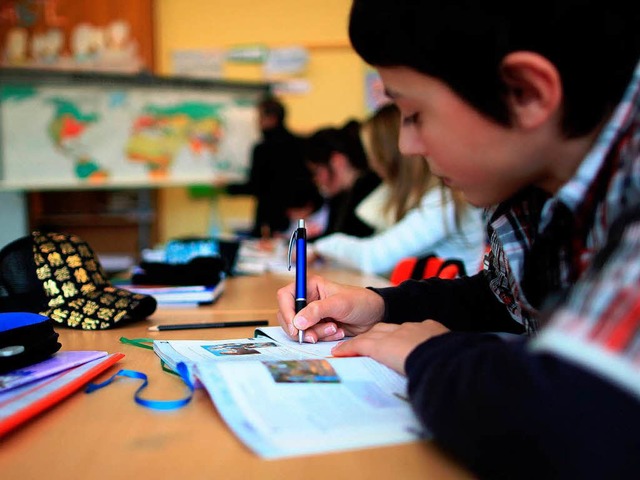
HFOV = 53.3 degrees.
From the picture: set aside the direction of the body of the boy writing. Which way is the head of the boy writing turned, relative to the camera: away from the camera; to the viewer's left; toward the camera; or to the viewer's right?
to the viewer's left

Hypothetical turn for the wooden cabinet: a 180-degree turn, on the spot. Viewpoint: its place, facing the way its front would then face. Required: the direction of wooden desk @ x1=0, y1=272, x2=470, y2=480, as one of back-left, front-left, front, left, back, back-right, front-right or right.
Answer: back

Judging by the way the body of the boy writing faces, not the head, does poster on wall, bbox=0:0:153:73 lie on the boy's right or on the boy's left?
on the boy's right

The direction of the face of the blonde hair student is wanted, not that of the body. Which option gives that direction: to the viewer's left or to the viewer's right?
to the viewer's left

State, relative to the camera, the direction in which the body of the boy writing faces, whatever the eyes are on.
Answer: to the viewer's left

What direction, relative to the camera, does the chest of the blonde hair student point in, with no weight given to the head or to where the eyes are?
to the viewer's left

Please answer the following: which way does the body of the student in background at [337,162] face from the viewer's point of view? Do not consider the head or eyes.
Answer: to the viewer's left

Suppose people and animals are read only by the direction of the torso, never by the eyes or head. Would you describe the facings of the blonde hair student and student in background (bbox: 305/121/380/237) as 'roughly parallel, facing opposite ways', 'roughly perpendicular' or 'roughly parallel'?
roughly parallel

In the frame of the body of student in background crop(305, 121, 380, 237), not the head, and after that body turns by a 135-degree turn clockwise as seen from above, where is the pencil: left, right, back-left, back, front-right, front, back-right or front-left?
back-right

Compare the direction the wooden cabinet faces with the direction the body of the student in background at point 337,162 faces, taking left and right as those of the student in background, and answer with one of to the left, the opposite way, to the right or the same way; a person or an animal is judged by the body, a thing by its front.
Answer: to the left

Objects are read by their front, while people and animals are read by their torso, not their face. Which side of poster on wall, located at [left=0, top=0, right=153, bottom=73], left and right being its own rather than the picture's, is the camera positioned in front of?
front

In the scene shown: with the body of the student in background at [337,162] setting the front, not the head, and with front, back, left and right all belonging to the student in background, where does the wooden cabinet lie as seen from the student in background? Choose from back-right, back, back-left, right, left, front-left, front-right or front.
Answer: front-right

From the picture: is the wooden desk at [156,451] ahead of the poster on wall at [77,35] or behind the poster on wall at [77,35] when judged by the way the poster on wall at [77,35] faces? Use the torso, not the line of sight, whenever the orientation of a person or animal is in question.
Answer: ahead

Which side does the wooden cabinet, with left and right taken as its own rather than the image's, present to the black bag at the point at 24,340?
front

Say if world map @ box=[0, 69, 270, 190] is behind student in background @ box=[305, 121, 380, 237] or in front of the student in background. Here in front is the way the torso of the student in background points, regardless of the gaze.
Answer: in front
